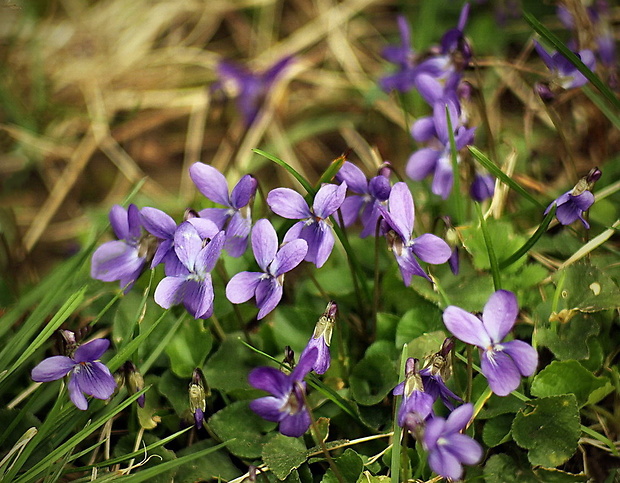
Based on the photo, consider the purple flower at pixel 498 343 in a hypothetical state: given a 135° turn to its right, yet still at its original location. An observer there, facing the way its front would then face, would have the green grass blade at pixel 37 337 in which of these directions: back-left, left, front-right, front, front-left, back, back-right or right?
front-left

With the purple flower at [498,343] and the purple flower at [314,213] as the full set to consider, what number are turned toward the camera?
2

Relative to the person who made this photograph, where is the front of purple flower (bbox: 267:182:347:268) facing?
facing the viewer

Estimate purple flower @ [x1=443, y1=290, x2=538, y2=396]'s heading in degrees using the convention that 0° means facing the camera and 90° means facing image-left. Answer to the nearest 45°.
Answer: approximately 0°
